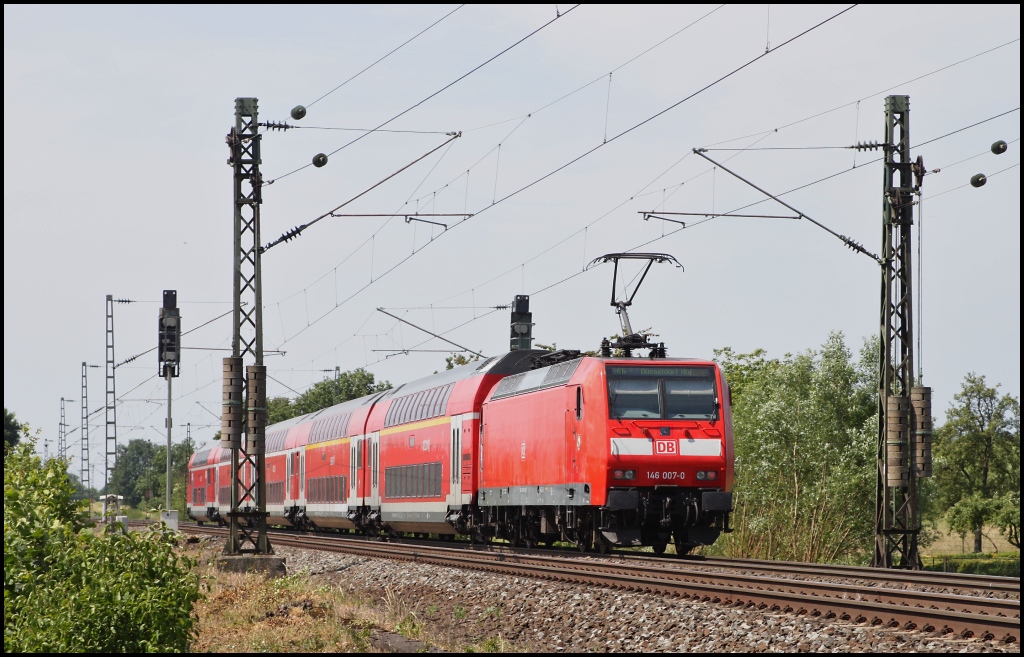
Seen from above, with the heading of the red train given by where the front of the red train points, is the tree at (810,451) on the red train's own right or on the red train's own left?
on the red train's own left

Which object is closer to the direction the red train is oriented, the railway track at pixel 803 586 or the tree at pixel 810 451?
the railway track

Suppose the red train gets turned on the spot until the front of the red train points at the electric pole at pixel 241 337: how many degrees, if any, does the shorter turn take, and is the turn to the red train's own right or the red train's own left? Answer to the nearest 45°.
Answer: approximately 135° to the red train's own right

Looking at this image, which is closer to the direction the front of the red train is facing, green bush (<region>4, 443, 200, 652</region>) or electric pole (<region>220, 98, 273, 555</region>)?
the green bush

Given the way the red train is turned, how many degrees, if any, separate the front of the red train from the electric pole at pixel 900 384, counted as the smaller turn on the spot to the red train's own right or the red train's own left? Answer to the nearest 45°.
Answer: approximately 45° to the red train's own left

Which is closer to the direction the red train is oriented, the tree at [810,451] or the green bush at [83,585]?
the tree

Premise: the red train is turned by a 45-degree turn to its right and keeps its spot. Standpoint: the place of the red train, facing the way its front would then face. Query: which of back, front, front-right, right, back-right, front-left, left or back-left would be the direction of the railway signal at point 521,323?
back

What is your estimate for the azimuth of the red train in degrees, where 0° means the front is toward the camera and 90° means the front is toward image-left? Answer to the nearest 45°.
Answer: approximately 315°

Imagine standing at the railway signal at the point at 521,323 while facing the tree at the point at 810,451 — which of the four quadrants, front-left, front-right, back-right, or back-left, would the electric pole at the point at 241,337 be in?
front-right
